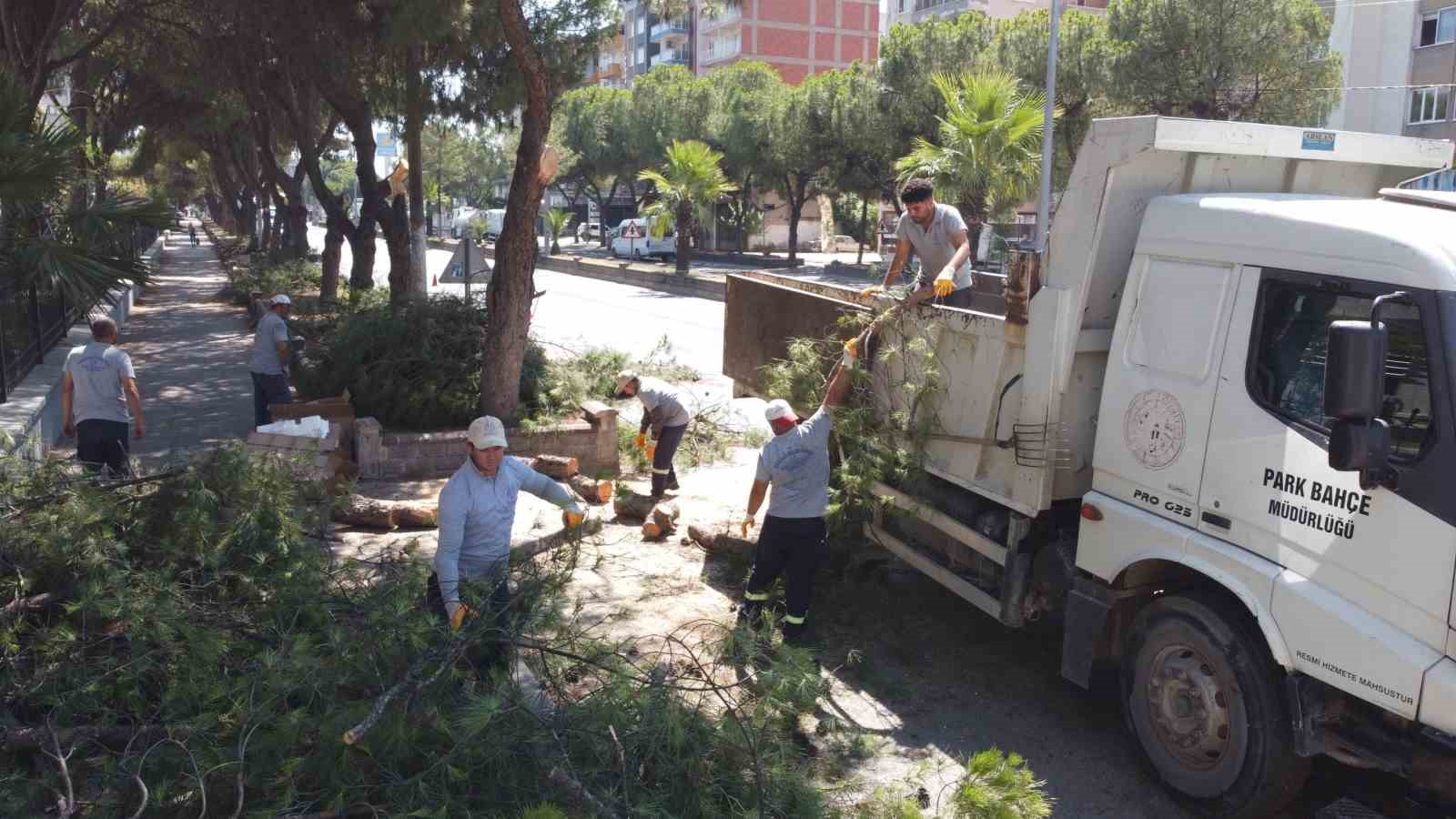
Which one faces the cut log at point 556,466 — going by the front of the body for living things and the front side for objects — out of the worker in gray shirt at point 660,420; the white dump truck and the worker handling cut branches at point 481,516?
the worker in gray shirt

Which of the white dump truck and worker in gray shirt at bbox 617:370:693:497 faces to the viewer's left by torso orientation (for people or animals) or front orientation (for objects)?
the worker in gray shirt

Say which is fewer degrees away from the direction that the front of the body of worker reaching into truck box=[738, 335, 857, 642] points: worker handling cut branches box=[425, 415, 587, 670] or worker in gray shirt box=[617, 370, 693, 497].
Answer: the worker in gray shirt

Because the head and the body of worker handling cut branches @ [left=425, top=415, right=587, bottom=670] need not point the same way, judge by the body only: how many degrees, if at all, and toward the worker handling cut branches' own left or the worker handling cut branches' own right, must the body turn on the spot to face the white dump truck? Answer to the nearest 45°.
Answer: approximately 45° to the worker handling cut branches' own left

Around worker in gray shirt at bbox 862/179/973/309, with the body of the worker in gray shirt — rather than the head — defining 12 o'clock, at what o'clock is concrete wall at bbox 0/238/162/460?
The concrete wall is roughly at 2 o'clock from the worker in gray shirt.

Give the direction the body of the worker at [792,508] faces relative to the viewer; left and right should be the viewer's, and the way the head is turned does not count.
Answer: facing away from the viewer

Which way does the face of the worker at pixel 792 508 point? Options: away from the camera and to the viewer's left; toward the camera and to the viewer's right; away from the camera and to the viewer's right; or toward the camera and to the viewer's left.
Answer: away from the camera and to the viewer's right

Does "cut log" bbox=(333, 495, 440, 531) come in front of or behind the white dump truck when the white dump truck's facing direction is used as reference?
behind

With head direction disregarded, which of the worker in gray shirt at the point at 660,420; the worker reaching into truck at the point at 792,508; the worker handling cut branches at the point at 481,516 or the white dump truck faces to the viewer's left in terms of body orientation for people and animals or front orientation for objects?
the worker in gray shirt

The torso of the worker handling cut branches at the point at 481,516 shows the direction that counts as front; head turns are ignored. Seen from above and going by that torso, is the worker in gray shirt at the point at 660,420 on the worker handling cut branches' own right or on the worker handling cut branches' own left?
on the worker handling cut branches' own left

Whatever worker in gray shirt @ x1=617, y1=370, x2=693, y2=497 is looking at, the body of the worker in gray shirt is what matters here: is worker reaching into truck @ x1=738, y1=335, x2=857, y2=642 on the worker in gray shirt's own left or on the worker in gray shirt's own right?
on the worker in gray shirt's own left

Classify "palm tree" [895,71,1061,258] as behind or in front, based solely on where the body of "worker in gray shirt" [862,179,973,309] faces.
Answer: behind

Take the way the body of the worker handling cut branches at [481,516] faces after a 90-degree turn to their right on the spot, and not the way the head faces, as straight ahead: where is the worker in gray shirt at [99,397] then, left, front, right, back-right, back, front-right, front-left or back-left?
right

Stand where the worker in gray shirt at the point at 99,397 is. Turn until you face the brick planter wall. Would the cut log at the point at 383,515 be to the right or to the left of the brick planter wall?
right

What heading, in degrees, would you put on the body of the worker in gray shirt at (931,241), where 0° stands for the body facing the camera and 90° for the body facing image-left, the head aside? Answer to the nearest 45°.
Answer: approximately 45°
